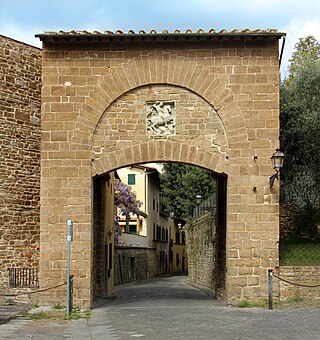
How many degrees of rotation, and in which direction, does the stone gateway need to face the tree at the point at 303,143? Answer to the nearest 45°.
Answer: approximately 135° to its left

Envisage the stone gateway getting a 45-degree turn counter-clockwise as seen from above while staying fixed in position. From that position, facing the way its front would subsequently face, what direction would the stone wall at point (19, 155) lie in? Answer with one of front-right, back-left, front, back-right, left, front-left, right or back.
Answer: back

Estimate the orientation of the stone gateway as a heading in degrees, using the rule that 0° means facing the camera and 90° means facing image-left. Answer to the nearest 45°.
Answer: approximately 0°

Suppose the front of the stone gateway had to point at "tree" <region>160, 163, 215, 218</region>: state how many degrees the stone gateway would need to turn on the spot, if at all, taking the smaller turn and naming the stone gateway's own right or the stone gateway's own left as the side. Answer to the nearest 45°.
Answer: approximately 180°

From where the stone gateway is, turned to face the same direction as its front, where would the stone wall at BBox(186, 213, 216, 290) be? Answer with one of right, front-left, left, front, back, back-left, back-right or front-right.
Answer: back

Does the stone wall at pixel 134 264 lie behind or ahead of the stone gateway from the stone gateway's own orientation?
behind

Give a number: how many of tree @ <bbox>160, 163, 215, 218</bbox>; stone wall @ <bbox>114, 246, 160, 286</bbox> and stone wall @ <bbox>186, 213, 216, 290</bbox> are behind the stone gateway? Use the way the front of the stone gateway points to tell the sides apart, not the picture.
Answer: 3
